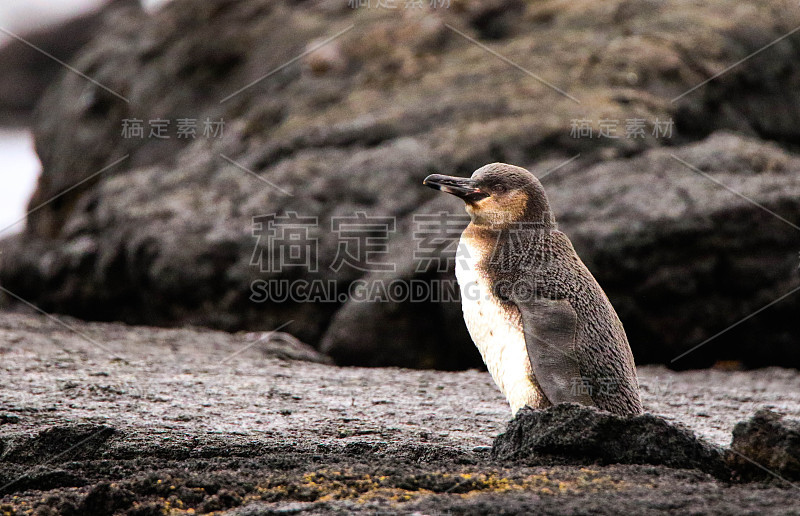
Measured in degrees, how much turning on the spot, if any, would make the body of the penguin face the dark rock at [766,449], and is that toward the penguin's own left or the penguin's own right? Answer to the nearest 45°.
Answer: approximately 135° to the penguin's own left

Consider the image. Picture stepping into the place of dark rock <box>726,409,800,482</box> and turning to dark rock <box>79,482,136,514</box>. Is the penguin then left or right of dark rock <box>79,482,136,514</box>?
right

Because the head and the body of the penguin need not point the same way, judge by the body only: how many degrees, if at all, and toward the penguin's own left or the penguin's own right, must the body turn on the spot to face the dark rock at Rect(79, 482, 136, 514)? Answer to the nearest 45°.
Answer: approximately 45° to the penguin's own left

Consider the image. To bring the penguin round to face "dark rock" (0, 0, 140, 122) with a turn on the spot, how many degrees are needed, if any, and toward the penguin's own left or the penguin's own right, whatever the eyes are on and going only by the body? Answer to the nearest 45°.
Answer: approximately 45° to the penguin's own right

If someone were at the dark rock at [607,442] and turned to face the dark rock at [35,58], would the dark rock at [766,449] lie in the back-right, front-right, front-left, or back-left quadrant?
back-right

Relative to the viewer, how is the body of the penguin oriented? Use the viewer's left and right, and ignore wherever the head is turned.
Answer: facing to the left of the viewer
